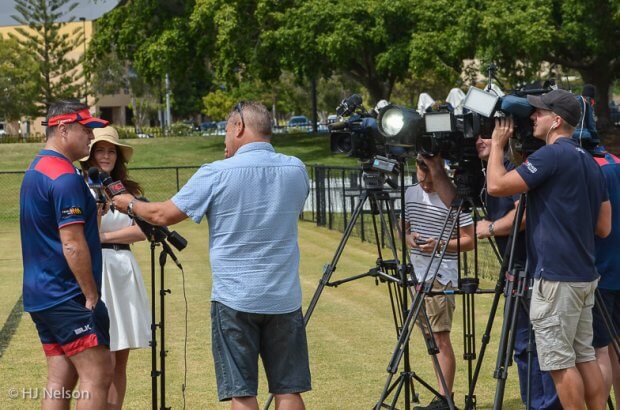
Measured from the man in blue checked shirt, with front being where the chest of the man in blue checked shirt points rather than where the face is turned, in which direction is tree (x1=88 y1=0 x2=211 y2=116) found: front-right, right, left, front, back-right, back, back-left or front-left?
front-right

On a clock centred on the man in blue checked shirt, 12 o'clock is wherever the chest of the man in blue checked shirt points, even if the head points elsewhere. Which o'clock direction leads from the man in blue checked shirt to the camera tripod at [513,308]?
The camera tripod is roughly at 4 o'clock from the man in blue checked shirt.

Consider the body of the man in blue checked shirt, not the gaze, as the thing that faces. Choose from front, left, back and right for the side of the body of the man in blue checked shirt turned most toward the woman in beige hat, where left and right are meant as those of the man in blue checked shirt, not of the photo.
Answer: front

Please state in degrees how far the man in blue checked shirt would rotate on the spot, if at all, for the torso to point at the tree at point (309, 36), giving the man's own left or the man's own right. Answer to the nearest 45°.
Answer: approximately 45° to the man's own right

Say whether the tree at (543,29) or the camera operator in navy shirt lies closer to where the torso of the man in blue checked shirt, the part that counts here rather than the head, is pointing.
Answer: the tree

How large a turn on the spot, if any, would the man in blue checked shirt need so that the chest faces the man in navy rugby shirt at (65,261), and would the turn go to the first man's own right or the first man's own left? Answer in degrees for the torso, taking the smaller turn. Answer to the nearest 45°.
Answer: approximately 45° to the first man's own left

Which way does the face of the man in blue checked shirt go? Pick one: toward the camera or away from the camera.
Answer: away from the camera

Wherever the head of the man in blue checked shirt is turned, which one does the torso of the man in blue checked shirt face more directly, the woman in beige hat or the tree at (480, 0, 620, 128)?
the woman in beige hat

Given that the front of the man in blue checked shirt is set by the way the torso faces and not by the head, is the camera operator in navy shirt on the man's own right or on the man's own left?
on the man's own right

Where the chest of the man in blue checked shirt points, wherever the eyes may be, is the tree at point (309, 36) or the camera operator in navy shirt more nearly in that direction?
the tree

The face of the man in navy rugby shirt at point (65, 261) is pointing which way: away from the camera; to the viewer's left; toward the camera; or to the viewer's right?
to the viewer's right

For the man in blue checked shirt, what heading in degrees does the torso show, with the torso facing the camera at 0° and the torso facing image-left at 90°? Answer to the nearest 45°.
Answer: approximately 135°

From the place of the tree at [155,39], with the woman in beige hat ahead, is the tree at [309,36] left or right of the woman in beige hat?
left

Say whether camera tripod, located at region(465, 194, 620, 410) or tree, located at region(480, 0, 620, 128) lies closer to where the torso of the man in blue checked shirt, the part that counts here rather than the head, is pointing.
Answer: the tree

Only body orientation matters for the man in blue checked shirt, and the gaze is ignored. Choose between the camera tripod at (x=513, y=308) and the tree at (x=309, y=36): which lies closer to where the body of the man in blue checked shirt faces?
the tree
